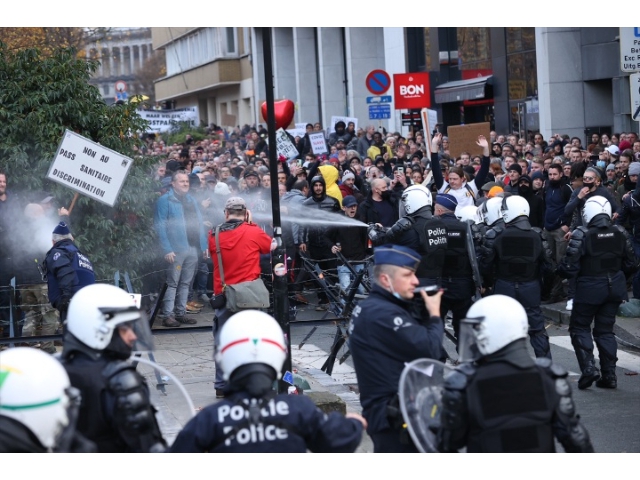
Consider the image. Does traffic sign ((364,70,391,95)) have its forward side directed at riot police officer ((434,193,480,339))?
yes

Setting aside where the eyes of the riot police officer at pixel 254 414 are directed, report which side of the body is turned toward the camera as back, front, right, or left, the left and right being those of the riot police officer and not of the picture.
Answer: back

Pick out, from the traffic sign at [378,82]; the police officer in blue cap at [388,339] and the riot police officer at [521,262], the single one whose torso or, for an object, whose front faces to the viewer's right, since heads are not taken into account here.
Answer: the police officer in blue cap at [388,339]

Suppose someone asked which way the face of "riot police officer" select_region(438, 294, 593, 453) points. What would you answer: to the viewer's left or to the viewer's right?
to the viewer's left

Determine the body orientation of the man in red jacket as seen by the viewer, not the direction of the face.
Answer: away from the camera

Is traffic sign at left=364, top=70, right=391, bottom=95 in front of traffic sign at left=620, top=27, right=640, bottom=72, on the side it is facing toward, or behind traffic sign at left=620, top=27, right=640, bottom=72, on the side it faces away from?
behind

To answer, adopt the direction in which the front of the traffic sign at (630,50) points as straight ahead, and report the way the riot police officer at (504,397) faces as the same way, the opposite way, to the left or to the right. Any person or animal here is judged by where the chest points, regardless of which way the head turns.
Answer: the opposite way

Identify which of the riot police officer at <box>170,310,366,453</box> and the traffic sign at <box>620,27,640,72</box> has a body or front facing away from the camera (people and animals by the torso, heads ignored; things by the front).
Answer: the riot police officer

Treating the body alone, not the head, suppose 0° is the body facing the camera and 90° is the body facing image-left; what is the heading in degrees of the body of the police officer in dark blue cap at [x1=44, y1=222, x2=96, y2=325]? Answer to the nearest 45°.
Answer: approximately 135°

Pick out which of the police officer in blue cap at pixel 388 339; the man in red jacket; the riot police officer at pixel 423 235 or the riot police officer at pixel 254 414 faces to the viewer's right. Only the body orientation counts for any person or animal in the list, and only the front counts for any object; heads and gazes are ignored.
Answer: the police officer in blue cap at pixel 388 339

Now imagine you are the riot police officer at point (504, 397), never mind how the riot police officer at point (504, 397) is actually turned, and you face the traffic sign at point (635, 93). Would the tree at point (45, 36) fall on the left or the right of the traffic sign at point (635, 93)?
left
